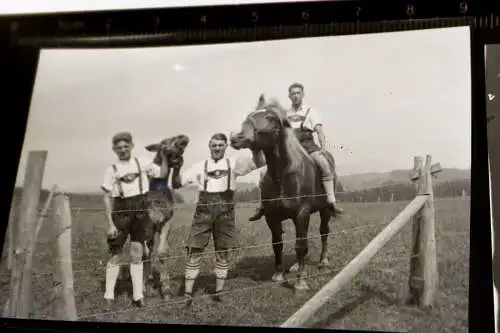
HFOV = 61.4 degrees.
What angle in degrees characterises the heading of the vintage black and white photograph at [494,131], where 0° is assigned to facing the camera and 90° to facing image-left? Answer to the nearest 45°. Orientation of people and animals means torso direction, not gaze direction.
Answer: approximately 0°
